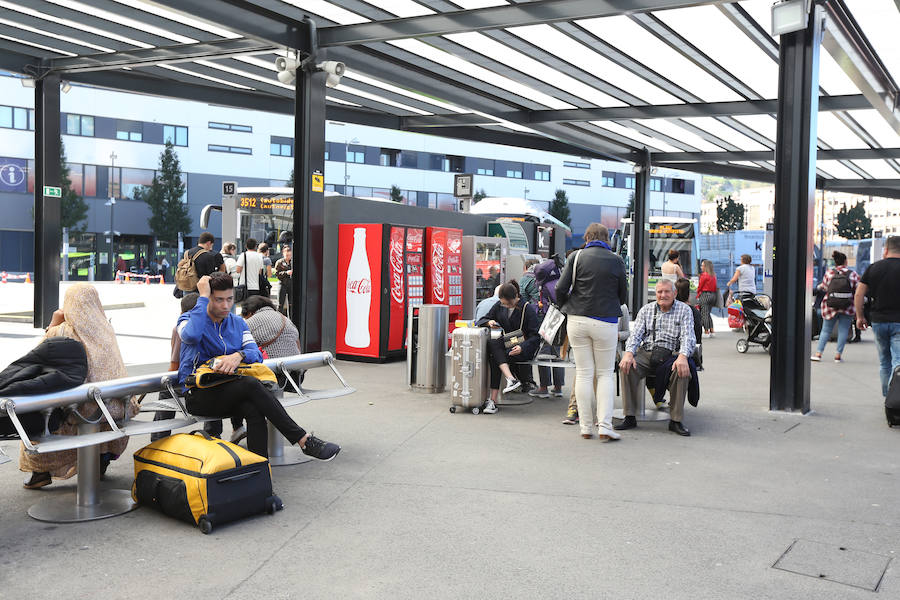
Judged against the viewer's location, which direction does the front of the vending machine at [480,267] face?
facing the viewer and to the right of the viewer

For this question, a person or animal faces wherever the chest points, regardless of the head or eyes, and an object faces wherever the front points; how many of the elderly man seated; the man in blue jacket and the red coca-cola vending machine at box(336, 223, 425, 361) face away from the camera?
0

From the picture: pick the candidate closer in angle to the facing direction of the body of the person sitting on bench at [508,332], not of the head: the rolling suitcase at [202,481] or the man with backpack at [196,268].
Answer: the rolling suitcase

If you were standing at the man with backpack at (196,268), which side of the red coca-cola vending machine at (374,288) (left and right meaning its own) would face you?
right

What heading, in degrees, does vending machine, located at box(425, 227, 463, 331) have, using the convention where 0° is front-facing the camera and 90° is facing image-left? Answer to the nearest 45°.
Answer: approximately 315°

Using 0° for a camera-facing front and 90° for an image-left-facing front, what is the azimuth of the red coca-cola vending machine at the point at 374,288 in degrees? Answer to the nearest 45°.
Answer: approximately 315°

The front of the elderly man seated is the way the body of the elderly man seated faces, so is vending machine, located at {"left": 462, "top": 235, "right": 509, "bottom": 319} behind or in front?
behind

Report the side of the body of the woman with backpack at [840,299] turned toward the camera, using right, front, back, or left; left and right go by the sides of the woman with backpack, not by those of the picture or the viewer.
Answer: back

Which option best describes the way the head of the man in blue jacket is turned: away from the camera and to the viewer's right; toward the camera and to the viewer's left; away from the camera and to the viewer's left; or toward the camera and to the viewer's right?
toward the camera and to the viewer's right

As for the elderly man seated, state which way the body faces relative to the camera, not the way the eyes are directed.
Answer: toward the camera

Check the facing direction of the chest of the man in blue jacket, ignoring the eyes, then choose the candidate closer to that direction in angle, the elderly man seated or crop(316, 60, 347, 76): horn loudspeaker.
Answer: the elderly man seated

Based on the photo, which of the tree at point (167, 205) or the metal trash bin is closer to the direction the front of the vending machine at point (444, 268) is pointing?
the metal trash bin

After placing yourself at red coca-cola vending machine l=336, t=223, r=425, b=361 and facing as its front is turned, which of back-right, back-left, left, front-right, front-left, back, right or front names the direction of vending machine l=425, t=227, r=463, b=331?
left

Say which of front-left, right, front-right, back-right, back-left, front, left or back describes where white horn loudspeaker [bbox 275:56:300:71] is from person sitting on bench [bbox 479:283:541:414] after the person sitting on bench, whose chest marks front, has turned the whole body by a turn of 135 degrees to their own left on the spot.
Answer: back-left

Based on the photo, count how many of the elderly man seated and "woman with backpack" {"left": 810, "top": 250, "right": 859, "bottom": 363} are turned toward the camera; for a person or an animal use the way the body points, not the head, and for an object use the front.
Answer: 1
